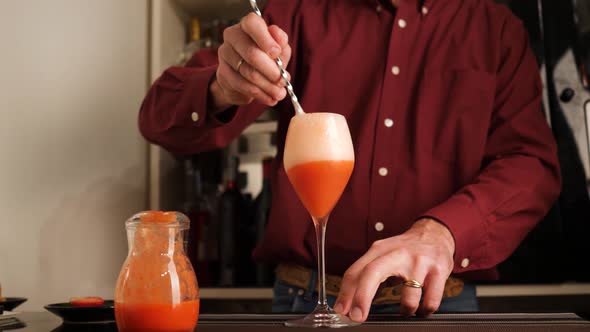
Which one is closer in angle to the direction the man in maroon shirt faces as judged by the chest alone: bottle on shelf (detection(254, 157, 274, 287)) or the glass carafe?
the glass carafe

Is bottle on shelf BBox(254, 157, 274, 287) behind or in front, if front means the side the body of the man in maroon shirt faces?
behind

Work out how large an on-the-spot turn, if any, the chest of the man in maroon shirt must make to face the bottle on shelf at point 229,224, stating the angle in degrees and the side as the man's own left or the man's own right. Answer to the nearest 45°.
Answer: approximately 135° to the man's own right

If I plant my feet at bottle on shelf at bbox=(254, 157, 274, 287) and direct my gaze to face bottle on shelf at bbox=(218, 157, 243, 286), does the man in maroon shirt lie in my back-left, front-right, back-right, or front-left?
back-left

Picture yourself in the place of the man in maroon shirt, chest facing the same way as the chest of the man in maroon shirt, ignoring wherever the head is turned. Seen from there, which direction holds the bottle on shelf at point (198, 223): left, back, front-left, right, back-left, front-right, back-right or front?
back-right

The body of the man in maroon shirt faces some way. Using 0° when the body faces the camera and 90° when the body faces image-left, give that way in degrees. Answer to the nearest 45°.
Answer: approximately 0°

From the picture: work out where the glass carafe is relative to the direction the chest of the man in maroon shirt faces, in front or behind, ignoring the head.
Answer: in front

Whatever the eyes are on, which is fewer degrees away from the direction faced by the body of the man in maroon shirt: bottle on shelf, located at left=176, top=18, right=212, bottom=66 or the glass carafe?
the glass carafe
